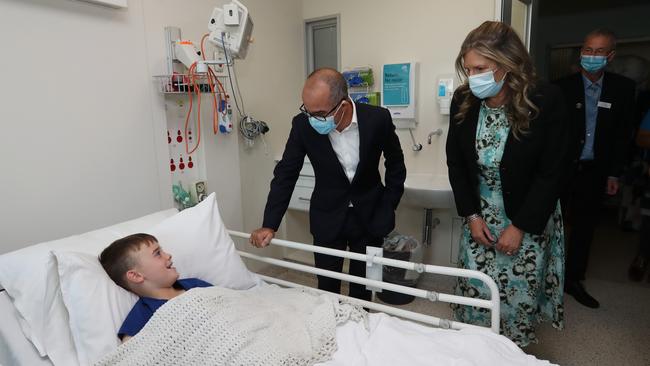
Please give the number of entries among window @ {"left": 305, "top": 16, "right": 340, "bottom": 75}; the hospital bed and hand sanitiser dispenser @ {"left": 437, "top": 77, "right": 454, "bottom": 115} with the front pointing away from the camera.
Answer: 0

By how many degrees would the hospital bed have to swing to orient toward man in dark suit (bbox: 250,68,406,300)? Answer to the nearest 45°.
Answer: approximately 90° to its left

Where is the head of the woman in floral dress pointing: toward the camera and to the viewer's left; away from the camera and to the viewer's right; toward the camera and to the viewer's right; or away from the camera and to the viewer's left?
toward the camera and to the viewer's left

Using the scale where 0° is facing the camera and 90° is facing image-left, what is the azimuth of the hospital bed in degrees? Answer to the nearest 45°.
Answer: approximately 315°

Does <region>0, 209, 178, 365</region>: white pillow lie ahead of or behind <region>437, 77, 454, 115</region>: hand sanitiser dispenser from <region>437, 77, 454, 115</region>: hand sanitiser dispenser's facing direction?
ahead

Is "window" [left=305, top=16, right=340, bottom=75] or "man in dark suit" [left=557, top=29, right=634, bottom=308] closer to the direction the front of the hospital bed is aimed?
the man in dark suit

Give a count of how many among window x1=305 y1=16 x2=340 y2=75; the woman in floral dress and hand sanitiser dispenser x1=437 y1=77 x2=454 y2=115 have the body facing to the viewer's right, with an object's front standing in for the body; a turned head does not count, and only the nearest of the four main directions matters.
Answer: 0

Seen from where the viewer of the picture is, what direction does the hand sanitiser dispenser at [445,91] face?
facing the viewer and to the left of the viewer

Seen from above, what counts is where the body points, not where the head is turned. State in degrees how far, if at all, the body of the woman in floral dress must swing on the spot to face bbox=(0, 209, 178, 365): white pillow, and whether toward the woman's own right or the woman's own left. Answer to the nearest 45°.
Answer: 0° — they already face it

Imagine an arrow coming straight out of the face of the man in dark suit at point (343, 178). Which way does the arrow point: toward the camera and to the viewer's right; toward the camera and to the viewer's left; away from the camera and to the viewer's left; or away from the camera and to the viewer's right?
toward the camera and to the viewer's left

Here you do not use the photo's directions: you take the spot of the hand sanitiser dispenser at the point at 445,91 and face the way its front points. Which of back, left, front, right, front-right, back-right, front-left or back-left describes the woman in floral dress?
front-left
